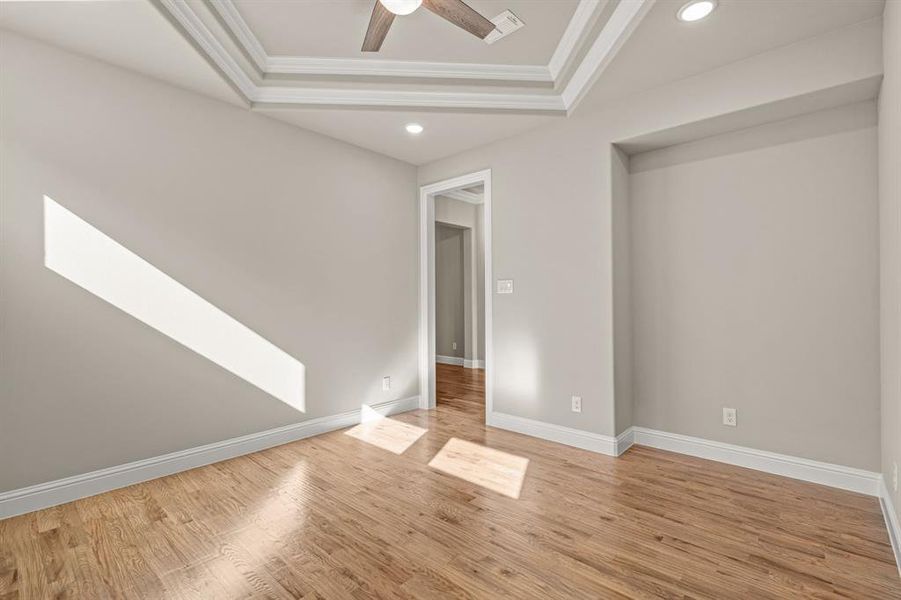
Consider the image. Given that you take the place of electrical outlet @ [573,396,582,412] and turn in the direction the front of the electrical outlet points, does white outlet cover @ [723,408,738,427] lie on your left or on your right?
on your left

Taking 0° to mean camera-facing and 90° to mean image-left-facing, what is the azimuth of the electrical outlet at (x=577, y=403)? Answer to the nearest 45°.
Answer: approximately 0°

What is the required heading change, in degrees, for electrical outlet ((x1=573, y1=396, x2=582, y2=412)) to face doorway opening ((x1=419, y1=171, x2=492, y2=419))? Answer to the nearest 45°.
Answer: approximately 135° to its right
